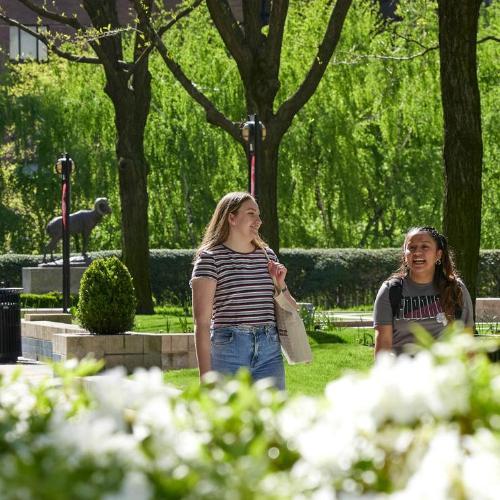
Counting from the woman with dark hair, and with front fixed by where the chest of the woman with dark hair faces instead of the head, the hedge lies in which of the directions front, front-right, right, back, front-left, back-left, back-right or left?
back

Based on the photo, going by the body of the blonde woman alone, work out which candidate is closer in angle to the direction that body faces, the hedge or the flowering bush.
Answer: the flowering bush

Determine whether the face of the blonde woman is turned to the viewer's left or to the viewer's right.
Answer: to the viewer's right

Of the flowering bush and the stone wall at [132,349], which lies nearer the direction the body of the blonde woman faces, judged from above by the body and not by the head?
the flowering bush

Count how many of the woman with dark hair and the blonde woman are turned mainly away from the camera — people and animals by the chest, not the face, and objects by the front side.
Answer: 0

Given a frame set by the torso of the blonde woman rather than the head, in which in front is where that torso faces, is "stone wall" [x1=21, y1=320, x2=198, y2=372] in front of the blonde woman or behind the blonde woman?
behind

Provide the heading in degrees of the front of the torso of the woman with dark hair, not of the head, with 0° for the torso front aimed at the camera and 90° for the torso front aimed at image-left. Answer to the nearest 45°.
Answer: approximately 0°

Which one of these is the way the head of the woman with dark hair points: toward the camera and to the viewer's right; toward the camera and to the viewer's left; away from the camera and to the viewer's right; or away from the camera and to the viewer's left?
toward the camera and to the viewer's left

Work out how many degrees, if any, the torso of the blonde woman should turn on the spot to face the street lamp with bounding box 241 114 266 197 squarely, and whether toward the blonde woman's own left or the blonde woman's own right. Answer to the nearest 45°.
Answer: approximately 135° to the blonde woman's own left

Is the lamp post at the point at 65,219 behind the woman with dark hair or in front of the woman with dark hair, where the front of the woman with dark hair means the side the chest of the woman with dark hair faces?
behind
